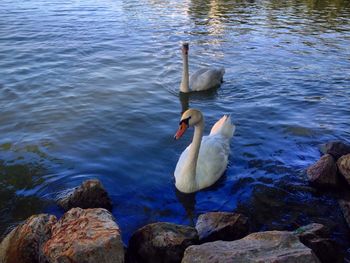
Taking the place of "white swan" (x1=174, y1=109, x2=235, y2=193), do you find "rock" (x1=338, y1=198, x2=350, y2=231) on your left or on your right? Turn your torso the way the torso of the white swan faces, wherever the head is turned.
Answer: on your left

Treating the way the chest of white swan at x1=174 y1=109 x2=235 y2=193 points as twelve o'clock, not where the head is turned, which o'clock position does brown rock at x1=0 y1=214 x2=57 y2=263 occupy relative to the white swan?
The brown rock is roughly at 12 o'clock from the white swan.

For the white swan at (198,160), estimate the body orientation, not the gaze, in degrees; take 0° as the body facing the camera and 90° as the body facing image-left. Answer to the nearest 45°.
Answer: approximately 45°

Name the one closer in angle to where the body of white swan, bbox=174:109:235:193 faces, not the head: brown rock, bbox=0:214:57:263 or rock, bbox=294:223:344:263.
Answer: the brown rock

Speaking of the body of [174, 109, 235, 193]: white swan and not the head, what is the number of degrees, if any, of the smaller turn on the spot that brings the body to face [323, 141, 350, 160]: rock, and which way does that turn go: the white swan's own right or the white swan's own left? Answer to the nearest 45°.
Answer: approximately 135° to the white swan's own left

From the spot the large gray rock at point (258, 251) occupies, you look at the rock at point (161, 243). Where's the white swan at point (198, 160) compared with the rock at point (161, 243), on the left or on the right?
right

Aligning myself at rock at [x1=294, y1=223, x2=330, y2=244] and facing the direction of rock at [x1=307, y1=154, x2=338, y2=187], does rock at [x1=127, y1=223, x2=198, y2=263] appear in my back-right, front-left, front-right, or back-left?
back-left

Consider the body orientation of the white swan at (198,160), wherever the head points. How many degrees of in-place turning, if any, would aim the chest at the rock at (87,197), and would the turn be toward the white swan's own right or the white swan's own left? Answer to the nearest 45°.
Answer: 0° — it already faces it

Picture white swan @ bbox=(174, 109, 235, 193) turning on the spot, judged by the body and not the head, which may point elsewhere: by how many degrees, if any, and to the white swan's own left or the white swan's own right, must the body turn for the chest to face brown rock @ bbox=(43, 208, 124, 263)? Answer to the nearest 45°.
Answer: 0° — it already faces it

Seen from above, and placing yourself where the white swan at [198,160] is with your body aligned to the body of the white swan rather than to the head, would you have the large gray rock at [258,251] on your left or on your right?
on your left

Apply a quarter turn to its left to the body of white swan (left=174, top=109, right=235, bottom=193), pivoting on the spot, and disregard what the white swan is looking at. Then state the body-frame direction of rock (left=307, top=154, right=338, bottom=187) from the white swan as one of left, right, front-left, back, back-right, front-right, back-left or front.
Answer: front-left

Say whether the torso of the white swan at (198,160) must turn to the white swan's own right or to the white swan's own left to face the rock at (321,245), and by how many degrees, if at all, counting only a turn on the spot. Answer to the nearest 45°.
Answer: approximately 90° to the white swan's own left

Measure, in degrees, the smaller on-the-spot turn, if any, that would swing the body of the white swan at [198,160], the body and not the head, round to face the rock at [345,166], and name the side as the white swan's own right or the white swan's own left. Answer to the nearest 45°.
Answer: approximately 135° to the white swan's own left
